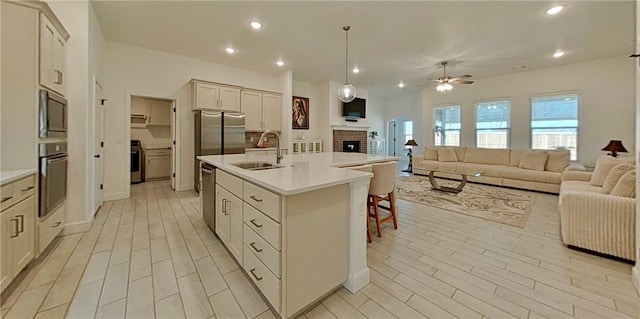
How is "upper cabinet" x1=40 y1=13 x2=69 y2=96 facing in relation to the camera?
to the viewer's right

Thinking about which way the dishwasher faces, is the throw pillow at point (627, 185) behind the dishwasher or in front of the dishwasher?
behind

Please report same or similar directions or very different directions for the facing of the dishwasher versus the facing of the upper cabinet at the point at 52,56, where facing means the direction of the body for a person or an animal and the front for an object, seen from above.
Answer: very different directions

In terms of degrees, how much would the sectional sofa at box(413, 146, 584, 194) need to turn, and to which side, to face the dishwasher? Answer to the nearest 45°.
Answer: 0° — it already faces it

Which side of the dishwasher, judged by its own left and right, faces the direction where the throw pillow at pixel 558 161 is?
back

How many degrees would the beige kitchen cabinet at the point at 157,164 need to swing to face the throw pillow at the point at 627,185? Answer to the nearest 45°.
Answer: approximately 45° to its left

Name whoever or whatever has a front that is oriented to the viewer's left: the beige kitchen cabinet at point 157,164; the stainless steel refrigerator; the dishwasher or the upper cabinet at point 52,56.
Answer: the dishwasher

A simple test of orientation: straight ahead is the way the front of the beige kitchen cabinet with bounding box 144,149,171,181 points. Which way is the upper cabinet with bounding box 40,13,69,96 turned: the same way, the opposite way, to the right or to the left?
to the left

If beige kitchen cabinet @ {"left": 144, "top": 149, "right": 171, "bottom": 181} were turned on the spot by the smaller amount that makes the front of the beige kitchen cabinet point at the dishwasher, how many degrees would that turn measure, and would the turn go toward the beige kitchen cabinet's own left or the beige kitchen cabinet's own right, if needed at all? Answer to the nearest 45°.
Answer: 0° — it already faces it

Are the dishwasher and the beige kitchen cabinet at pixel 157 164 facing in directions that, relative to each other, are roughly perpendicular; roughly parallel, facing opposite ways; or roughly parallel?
roughly perpendicular

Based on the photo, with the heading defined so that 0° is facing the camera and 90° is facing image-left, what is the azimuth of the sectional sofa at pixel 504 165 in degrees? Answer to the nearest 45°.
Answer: approximately 45°
